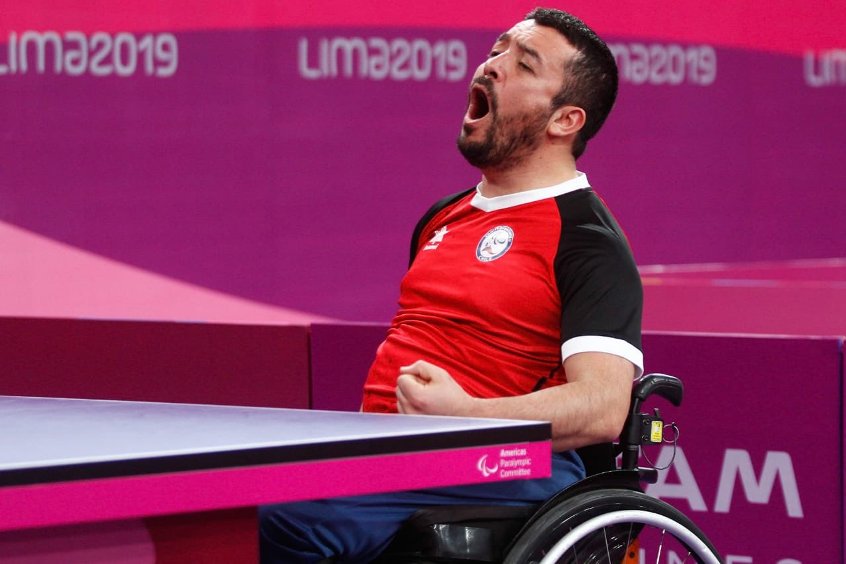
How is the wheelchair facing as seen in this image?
to the viewer's left

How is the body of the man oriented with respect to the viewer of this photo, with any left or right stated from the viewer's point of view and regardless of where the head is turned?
facing the viewer and to the left of the viewer

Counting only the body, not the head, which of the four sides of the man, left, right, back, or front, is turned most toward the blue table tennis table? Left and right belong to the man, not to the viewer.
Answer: front

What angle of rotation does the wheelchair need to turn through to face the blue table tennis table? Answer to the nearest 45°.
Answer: approximately 45° to its left
